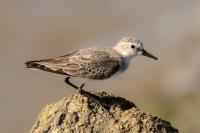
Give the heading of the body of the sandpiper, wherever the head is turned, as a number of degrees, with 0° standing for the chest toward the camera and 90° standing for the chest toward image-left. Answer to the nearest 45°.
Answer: approximately 270°
